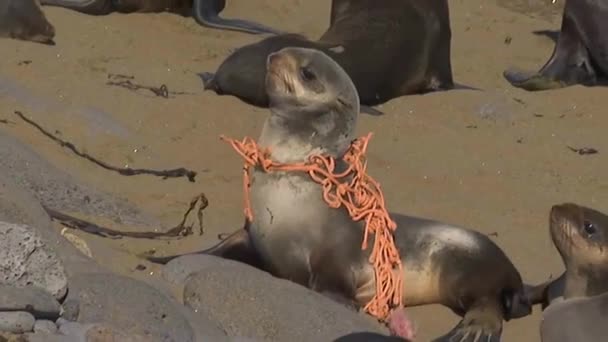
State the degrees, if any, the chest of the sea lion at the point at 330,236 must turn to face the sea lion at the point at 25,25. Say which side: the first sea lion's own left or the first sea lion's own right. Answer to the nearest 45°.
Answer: approximately 45° to the first sea lion's own right

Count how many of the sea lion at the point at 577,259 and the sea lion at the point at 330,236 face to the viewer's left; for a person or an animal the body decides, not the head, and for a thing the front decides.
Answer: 2

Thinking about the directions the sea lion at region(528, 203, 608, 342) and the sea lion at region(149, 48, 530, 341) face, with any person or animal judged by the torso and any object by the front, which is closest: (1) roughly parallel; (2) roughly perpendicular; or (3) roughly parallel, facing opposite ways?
roughly parallel

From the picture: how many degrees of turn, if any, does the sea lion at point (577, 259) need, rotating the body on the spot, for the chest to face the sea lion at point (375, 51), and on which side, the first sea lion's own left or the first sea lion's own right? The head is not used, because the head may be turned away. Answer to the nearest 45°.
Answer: approximately 45° to the first sea lion's own right

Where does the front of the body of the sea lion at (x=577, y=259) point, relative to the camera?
to the viewer's left

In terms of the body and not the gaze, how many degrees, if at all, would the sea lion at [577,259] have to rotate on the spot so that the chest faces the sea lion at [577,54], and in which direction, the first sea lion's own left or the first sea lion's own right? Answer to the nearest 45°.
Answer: approximately 90° to the first sea lion's own right

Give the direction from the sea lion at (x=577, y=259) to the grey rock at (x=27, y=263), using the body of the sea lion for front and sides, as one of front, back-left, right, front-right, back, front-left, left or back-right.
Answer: front-left

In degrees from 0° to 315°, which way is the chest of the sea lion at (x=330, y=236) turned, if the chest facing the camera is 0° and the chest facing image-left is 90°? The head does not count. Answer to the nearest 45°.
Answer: approximately 90°
